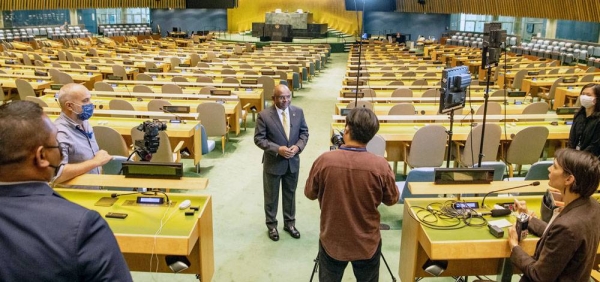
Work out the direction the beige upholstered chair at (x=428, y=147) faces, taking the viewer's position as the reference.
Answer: facing away from the viewer

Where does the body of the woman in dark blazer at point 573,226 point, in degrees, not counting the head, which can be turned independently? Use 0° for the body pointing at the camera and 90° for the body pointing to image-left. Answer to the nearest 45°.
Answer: approximately 90°

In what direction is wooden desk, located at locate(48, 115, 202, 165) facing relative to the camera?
toward the camera

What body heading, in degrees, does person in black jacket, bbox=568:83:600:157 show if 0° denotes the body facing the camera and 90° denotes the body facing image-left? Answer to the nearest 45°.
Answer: approximately 45°

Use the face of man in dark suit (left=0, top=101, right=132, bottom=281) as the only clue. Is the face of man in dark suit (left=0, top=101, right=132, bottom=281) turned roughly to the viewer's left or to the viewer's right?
to the viewer's right

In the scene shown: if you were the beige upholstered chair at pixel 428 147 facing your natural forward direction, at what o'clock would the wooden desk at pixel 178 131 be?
The wooden desk is roughly at 9 o'clock from the beige upholstered chair.

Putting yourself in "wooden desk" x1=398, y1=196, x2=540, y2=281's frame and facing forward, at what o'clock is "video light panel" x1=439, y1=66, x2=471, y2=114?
The video light panel is roughly at 6 o'clock from the wooden desk.

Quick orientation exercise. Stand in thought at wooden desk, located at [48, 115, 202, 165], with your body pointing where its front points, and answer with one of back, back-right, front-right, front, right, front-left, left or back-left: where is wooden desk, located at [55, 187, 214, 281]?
front

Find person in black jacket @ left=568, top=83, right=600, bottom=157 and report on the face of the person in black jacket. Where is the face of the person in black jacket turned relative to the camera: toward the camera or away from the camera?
toward the camera

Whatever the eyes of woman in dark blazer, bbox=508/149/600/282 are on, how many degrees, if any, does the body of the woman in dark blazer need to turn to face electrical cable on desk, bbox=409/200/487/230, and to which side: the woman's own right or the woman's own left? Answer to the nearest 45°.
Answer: approximately 45° to the woman's own right

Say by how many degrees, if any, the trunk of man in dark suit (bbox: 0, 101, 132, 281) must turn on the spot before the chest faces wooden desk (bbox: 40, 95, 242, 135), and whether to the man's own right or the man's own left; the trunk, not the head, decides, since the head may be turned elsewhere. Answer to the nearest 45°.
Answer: approximately 45° to the man's own left

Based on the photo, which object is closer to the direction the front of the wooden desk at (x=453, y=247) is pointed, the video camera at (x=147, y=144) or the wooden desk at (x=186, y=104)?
the video camera

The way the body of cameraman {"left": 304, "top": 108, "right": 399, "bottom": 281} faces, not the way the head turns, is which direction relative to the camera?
away from the camera
